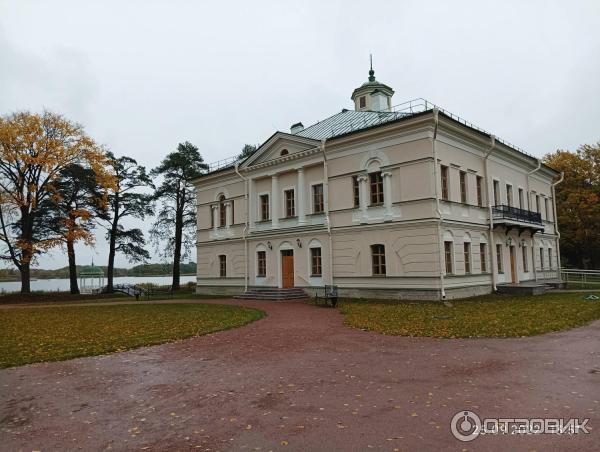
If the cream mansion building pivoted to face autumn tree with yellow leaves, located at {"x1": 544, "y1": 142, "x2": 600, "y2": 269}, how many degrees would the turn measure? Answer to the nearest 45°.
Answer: approximately 180°

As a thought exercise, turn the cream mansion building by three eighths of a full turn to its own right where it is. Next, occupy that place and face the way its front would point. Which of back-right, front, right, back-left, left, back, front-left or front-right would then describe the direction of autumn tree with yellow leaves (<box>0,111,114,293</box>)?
left
